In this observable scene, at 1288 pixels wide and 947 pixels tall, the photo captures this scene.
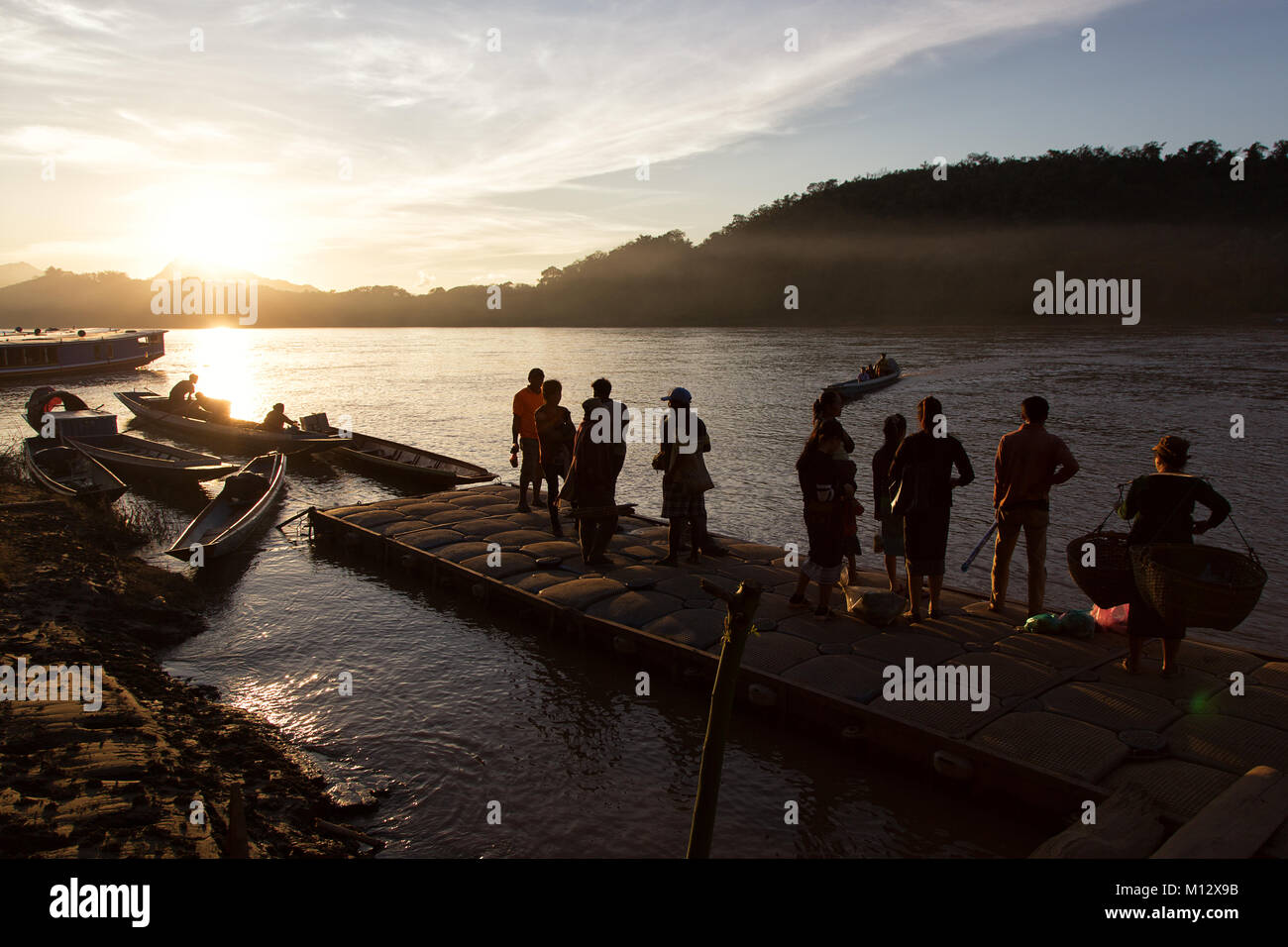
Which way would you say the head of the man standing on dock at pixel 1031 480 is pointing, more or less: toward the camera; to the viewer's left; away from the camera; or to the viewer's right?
away from the camera

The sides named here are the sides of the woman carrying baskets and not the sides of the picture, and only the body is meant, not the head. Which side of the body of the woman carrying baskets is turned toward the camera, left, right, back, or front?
back

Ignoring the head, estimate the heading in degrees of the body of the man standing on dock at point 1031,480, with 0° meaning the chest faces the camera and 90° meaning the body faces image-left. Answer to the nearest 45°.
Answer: approximately 180°

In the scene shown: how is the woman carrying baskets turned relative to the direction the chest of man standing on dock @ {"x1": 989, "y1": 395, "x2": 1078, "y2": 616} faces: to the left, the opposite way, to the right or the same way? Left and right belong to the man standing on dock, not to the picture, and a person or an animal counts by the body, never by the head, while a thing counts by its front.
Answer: the same way

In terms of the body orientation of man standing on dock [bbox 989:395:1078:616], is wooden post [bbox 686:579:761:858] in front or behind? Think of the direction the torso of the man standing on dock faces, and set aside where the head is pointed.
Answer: behind

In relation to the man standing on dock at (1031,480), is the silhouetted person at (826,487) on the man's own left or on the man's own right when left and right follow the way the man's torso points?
on the man's own left

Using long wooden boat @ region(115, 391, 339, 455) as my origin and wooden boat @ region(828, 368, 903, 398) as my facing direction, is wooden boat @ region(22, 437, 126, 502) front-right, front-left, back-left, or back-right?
back-right
